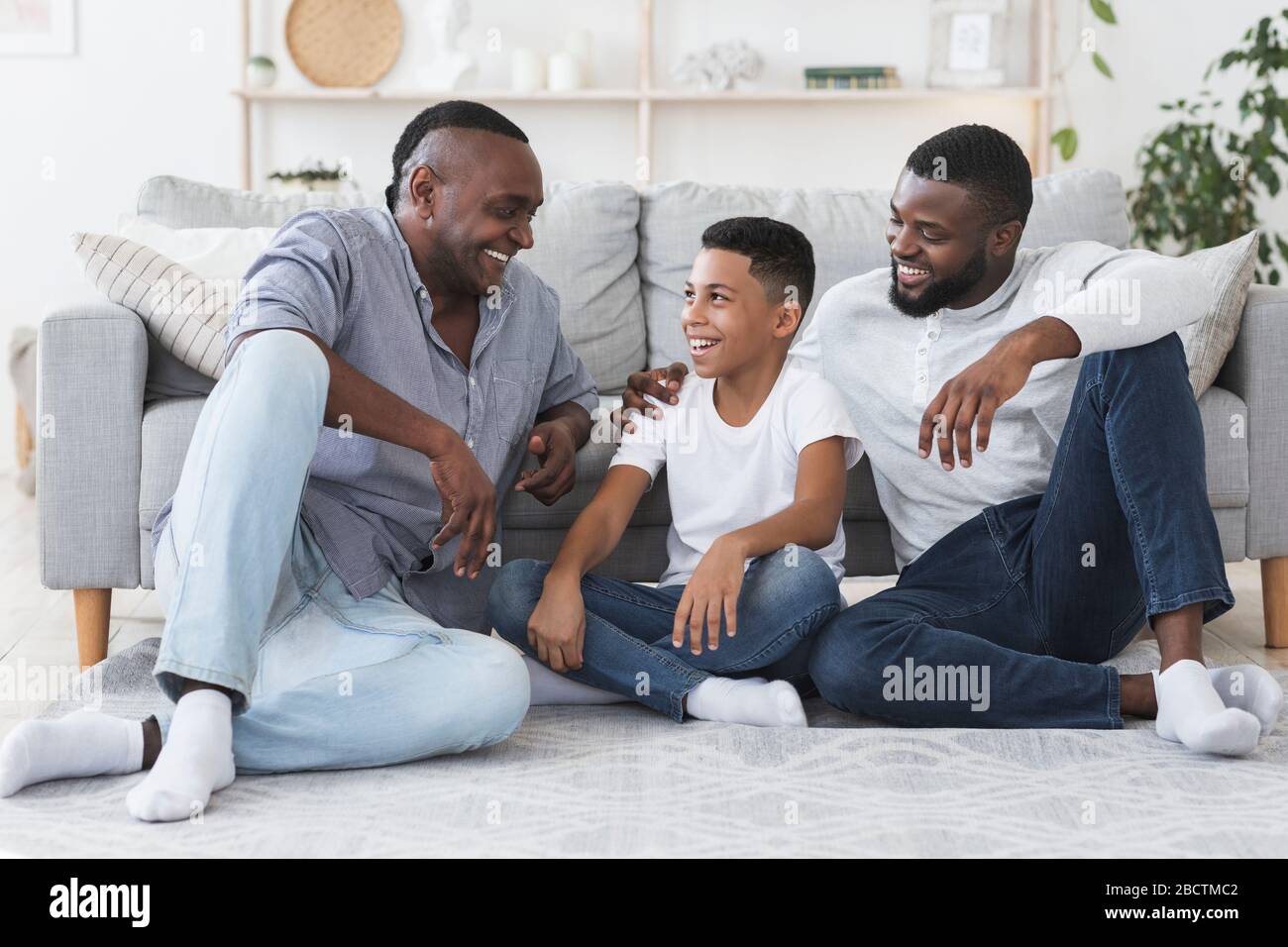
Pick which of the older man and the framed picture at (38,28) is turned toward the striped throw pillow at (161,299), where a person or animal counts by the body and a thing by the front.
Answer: the framed picture

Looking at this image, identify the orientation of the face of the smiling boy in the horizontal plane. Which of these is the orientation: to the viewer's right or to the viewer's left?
to the viewer's left

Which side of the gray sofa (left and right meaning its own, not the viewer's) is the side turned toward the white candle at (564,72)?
back

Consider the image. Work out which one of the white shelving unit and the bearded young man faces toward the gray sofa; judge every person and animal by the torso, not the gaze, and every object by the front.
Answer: the white shelving unit

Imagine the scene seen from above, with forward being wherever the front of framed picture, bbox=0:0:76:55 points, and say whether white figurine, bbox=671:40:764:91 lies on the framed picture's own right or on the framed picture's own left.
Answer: on the framed picture's own left

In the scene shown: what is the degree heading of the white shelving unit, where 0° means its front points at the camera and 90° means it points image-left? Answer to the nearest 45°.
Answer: approximately 0°

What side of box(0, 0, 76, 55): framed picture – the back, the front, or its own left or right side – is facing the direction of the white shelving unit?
left

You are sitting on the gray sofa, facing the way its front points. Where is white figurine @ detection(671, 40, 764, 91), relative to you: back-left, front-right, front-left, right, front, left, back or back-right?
back
